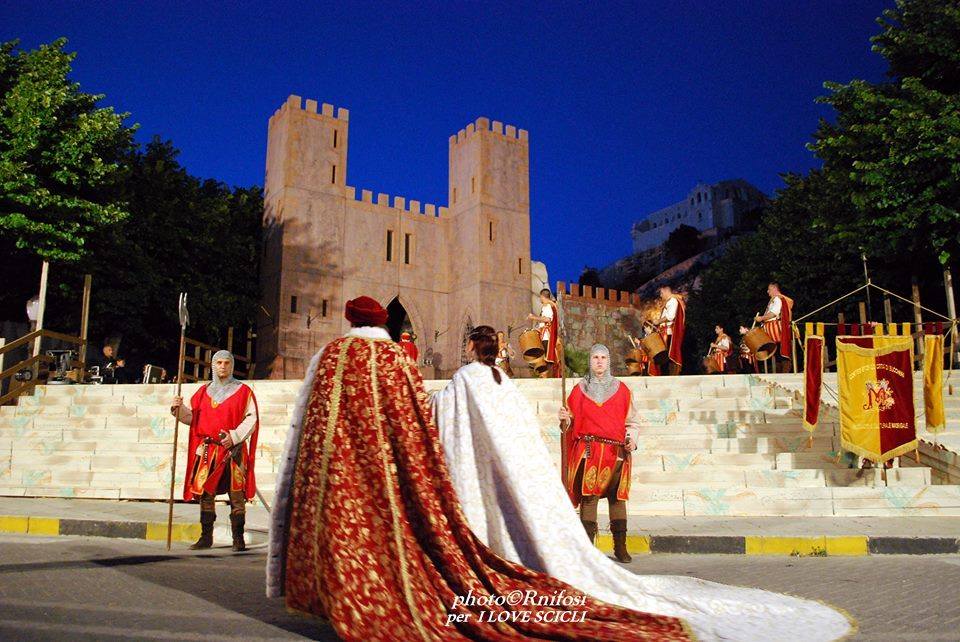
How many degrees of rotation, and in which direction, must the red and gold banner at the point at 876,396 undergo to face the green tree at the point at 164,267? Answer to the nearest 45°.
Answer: approximately 90° to its right

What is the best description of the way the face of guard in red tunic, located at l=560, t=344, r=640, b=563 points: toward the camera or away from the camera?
toward the camera

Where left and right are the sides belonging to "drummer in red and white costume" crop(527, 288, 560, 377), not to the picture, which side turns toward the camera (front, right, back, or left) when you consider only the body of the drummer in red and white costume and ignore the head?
left

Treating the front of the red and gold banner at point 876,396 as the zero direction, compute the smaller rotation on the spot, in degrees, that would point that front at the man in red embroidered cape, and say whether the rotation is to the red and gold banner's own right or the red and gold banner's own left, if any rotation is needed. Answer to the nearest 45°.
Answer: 0° — it already faces them

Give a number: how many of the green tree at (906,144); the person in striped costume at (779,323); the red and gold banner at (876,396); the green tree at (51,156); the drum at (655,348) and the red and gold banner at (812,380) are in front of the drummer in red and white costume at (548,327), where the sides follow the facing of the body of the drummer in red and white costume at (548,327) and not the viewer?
1

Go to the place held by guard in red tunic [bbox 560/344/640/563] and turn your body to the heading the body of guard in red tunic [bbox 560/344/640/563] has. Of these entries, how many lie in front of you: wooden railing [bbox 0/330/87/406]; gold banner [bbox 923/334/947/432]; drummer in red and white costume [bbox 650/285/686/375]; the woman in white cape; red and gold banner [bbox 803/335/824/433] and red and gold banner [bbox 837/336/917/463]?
1

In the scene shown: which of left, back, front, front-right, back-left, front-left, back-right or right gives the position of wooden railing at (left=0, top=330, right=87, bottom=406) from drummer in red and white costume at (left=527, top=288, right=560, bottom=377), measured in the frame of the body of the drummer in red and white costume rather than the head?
front

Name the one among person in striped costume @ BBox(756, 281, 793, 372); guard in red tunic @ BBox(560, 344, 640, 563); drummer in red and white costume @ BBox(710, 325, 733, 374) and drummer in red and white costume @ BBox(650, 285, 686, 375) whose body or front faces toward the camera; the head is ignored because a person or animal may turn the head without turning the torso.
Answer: the guard in red tunic

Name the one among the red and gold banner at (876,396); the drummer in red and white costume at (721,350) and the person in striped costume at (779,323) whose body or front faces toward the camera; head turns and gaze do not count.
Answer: the red and gold banner

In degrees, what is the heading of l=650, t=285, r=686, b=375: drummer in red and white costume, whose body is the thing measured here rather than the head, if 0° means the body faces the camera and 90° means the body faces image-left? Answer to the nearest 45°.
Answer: approximately 90°

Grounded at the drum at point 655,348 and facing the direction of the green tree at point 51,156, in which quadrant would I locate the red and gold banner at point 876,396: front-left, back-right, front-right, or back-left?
back-left

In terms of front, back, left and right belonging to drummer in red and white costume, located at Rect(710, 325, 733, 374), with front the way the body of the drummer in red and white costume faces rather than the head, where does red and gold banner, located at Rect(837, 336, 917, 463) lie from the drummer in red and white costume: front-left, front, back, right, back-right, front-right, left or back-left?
left

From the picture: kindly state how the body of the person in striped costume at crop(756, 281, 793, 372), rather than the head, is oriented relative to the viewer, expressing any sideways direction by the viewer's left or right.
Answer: facing to the left of the viewer

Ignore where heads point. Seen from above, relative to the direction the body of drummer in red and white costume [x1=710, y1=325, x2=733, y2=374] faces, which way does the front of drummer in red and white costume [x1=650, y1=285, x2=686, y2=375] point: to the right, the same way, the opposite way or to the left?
the same way

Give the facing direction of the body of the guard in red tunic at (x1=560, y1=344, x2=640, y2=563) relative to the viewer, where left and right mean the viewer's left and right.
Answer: facing the viewer

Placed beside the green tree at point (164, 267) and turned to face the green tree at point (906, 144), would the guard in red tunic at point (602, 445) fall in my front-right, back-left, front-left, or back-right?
front-right

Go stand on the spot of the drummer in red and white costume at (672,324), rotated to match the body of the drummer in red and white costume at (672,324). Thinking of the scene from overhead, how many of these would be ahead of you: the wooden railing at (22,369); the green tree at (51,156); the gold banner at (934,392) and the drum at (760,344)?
2

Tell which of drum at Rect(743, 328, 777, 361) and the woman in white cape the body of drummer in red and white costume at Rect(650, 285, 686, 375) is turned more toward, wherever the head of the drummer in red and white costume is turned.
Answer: the woman in white cape

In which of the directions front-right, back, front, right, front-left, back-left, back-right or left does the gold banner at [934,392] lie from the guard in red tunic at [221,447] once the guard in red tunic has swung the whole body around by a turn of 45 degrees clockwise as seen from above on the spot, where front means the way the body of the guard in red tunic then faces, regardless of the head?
back-left

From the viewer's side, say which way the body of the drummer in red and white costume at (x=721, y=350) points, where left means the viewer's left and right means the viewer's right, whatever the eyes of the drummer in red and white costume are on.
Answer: facing to the left of the viewer

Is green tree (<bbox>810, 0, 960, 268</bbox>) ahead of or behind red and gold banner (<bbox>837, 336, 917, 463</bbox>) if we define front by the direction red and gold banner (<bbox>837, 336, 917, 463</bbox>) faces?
behind

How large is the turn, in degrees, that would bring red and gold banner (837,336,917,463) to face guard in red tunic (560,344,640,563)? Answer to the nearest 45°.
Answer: approximately 45° to its right
